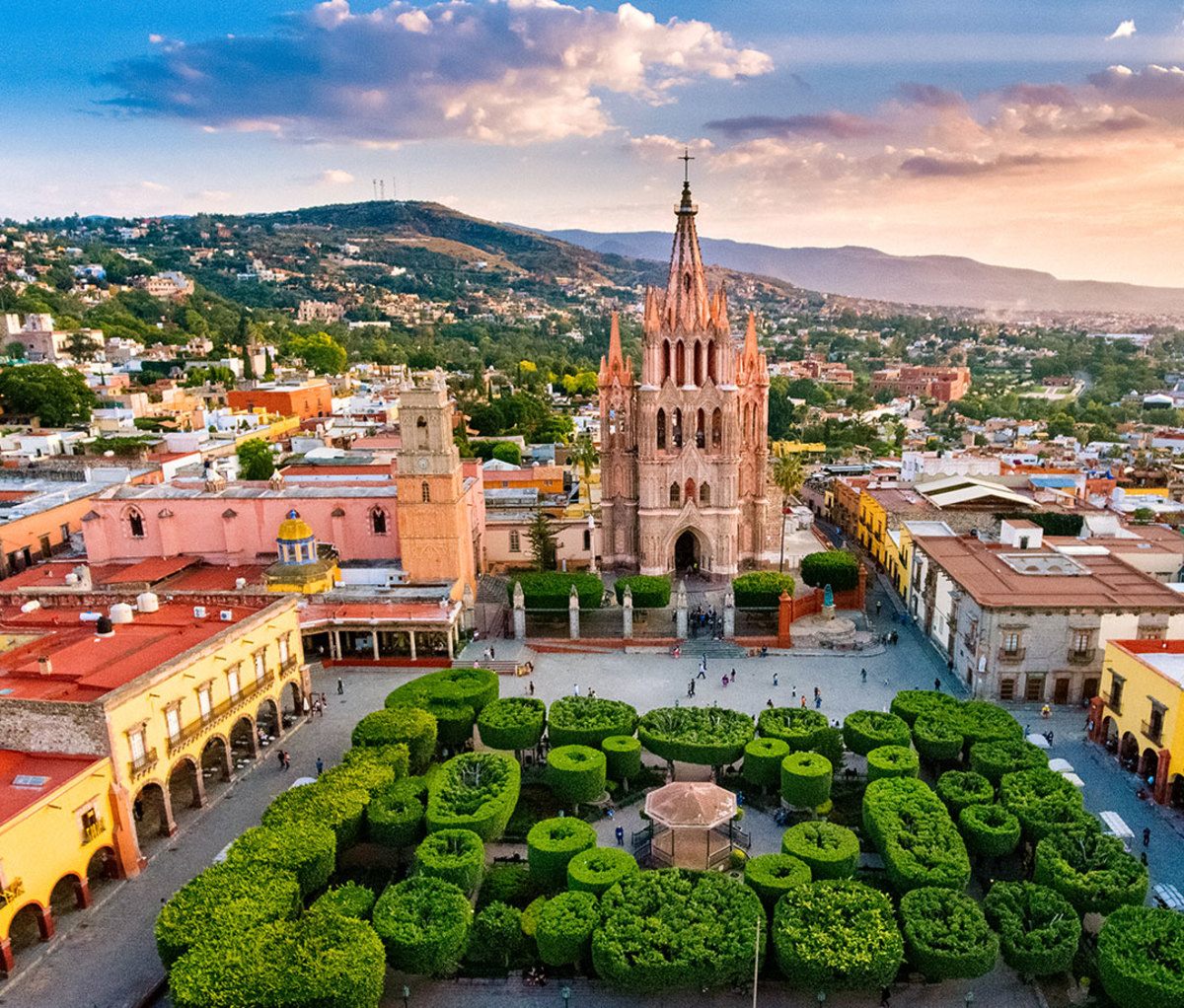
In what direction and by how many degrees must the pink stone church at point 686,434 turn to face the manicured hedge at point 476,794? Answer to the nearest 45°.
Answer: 0° — it already faces it

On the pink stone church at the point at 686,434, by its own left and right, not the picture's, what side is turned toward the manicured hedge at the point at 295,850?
front

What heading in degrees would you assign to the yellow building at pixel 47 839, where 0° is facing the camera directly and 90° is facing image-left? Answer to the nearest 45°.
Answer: approximately 315°

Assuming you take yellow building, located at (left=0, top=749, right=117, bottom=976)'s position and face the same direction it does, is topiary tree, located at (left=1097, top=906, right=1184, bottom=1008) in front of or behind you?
in front

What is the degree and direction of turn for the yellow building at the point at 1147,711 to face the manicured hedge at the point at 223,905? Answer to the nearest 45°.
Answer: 0° — it already faces it

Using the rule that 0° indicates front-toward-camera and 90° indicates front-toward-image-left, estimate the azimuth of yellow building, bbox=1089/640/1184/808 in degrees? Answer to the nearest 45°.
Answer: approximately 45°

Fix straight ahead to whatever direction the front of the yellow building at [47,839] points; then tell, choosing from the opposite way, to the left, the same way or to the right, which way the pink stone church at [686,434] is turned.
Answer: to the right

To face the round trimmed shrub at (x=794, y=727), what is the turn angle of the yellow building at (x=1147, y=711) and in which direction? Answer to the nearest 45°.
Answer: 0° — it already faces it

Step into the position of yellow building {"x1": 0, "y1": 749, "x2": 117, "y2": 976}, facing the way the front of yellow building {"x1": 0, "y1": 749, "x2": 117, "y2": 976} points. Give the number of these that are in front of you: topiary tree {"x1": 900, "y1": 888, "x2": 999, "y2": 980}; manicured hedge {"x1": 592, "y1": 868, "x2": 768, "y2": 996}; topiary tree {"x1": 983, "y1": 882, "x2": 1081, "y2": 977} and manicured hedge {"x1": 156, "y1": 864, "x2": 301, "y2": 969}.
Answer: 4

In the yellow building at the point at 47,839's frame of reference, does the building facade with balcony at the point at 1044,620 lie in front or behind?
in front

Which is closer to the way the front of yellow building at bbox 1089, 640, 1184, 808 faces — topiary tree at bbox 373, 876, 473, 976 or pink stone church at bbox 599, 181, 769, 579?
the topiary tree

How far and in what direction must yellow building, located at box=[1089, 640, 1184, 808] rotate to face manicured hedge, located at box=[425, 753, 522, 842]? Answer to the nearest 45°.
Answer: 0° — it already faces it
